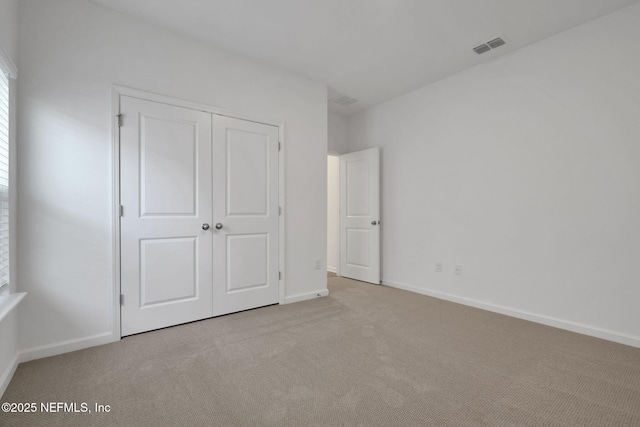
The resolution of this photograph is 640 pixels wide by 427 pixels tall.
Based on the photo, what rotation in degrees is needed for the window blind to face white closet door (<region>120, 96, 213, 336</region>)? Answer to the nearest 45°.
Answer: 0° — it already faces it

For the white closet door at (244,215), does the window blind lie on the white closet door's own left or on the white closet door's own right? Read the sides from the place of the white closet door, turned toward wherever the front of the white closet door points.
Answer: on the white closet door's own right

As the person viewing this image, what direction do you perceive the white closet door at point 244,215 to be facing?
facing the viewer and to the right of the viewer

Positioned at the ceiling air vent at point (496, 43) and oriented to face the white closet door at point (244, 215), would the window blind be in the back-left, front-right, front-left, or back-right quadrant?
front-left

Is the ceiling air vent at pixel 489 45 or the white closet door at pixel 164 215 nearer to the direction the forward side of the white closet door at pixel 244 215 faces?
the ceiling air vent

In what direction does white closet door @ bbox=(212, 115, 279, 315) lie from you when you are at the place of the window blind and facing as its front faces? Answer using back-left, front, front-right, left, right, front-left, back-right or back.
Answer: front

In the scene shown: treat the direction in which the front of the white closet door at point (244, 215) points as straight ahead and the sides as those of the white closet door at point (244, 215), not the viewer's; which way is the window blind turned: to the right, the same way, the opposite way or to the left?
to the left

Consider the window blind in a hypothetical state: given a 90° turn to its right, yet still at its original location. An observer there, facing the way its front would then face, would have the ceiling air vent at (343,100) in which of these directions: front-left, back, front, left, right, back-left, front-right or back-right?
left

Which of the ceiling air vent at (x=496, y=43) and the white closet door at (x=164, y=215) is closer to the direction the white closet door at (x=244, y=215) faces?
the ceiling air vent

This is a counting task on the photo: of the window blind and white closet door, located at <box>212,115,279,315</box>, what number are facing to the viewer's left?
0

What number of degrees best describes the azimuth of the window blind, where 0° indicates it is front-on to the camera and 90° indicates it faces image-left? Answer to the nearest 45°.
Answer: approximately 270°

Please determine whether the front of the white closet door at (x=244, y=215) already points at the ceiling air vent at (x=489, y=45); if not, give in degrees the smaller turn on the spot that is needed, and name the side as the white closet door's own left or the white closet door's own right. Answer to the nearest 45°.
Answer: approximately 45° to the white closet door's own left

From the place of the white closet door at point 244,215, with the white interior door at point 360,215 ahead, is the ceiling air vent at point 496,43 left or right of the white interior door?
right

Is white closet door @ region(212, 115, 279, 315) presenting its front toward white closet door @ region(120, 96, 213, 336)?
no

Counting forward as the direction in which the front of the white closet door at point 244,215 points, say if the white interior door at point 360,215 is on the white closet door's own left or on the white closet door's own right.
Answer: on the white closet door's own left
